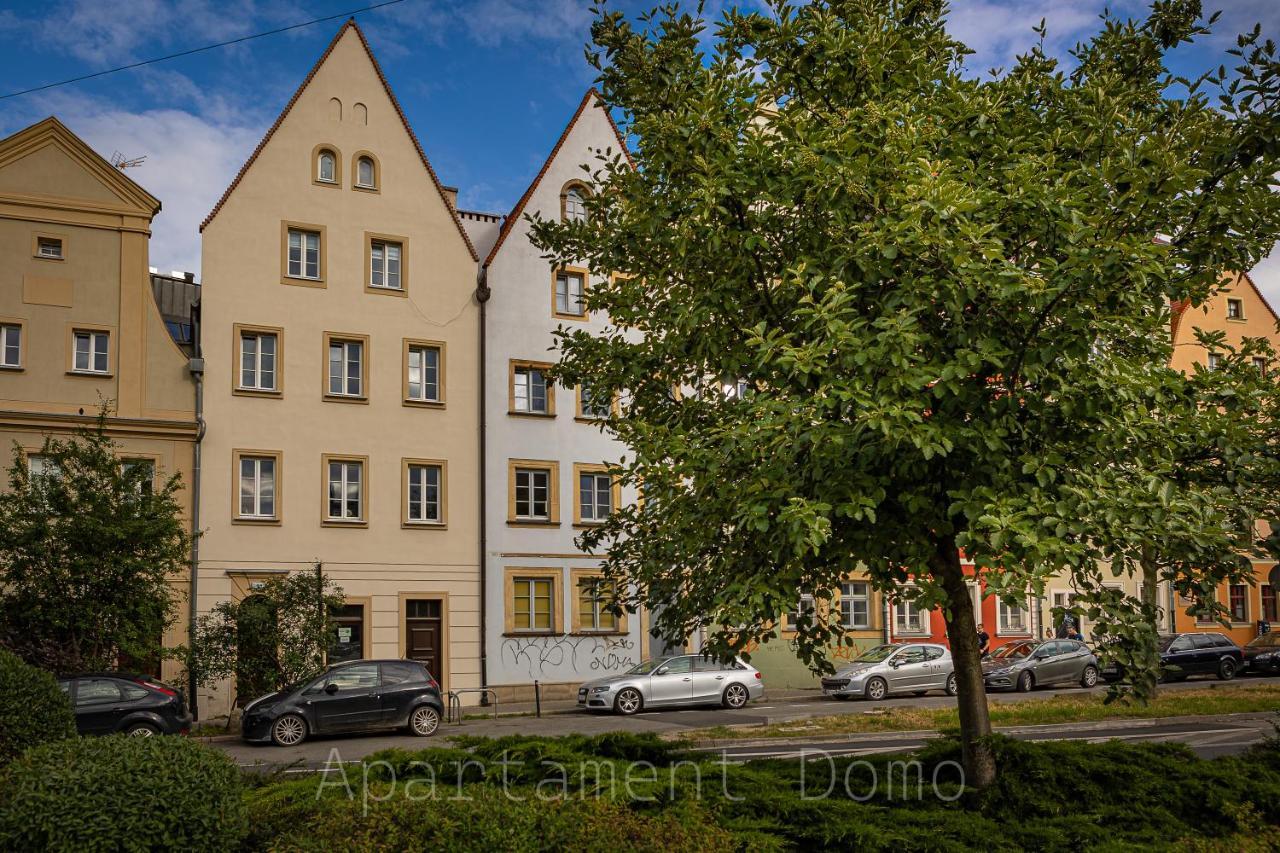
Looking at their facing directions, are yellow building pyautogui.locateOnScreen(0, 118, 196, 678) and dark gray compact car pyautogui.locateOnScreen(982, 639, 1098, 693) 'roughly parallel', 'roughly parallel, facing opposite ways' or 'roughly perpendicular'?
roughly perpendicular

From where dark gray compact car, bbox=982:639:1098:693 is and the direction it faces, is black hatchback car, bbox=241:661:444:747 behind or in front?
in front

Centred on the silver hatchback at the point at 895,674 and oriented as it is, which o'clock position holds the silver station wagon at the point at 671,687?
the silver station wagon at the point at 671,687 is roughly at 12 o'clock from the silver hatchback at the point at 895,674.

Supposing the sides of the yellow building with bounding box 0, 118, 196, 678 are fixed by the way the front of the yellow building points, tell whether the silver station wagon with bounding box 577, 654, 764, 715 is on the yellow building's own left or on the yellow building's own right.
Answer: on the yellow building's own left

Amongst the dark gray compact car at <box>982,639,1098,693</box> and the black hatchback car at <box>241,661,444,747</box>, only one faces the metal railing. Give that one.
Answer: the dark gray compact car

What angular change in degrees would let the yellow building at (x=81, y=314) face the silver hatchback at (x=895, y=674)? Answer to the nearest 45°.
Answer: approximately 90° to its left

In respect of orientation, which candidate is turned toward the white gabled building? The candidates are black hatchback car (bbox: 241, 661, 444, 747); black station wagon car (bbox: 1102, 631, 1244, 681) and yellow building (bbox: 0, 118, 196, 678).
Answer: black station wagon car (bbox: 1102, 631, 1244, 681)

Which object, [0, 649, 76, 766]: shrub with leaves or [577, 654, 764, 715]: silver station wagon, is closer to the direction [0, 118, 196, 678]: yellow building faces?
the shrub with leaves

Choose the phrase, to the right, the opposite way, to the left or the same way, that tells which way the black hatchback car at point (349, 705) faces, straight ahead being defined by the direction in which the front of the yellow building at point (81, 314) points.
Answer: to the right

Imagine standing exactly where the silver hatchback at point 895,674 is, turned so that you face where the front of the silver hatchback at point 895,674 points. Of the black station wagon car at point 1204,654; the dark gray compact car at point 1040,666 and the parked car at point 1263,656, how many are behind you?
3

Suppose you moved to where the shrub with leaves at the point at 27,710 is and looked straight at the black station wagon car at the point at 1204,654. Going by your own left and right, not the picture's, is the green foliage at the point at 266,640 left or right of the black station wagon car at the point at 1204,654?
left

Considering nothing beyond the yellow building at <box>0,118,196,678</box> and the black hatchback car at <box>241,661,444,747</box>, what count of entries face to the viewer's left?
1
